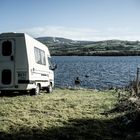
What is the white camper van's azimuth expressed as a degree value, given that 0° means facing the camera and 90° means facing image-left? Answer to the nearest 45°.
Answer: approximately 225°
